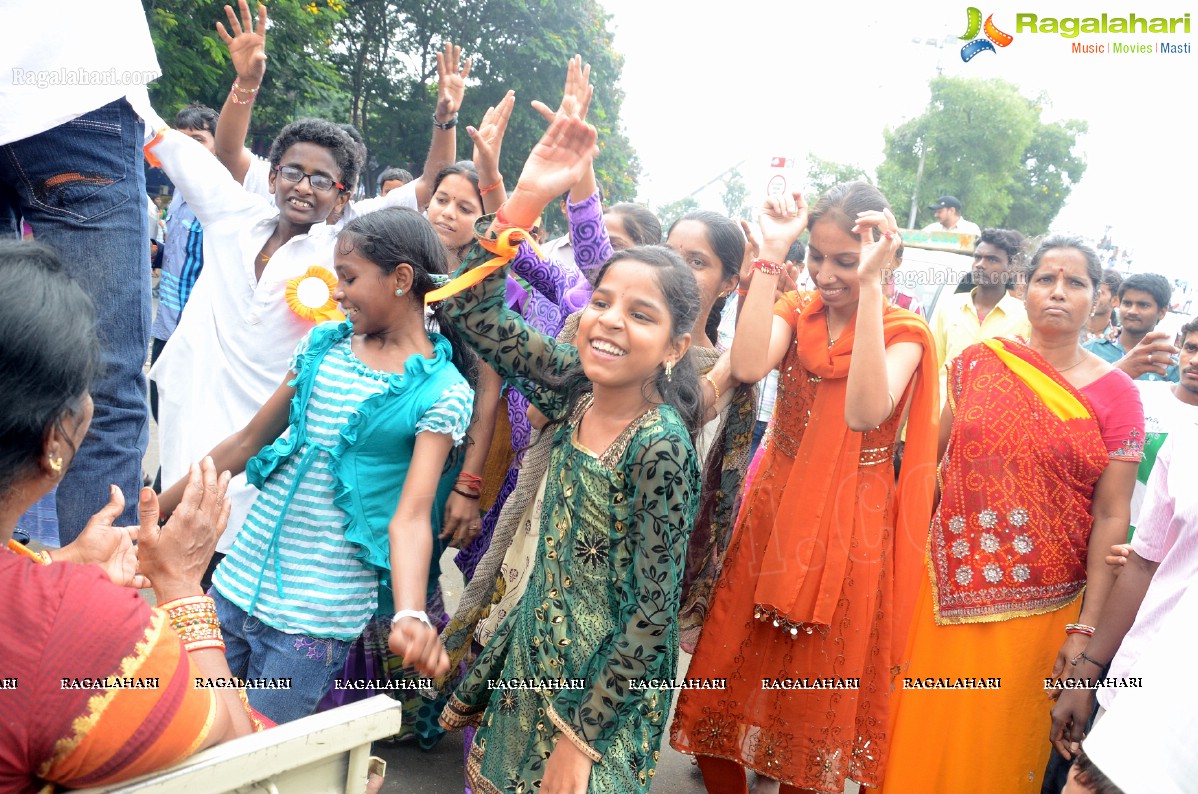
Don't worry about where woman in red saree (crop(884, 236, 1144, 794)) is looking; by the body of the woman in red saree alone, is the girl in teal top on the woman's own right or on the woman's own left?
on the woman's own right

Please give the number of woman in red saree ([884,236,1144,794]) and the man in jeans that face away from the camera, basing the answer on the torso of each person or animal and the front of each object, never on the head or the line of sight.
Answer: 1

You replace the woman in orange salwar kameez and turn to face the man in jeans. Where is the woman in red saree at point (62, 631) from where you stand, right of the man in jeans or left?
left

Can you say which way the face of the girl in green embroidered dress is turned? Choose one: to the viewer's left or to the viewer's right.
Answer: to the viewer's left

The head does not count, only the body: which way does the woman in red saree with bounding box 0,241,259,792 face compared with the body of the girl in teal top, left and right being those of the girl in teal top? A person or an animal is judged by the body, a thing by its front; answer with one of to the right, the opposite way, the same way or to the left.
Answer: the opposite way

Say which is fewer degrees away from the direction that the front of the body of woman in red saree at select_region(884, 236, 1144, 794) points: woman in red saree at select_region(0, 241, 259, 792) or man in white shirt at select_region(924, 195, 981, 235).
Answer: the woman in red saree

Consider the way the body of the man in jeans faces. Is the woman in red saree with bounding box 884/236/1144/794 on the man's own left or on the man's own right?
on the man's own right

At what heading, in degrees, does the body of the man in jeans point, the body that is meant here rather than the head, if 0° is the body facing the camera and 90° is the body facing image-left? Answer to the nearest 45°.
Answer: approximately 180°
